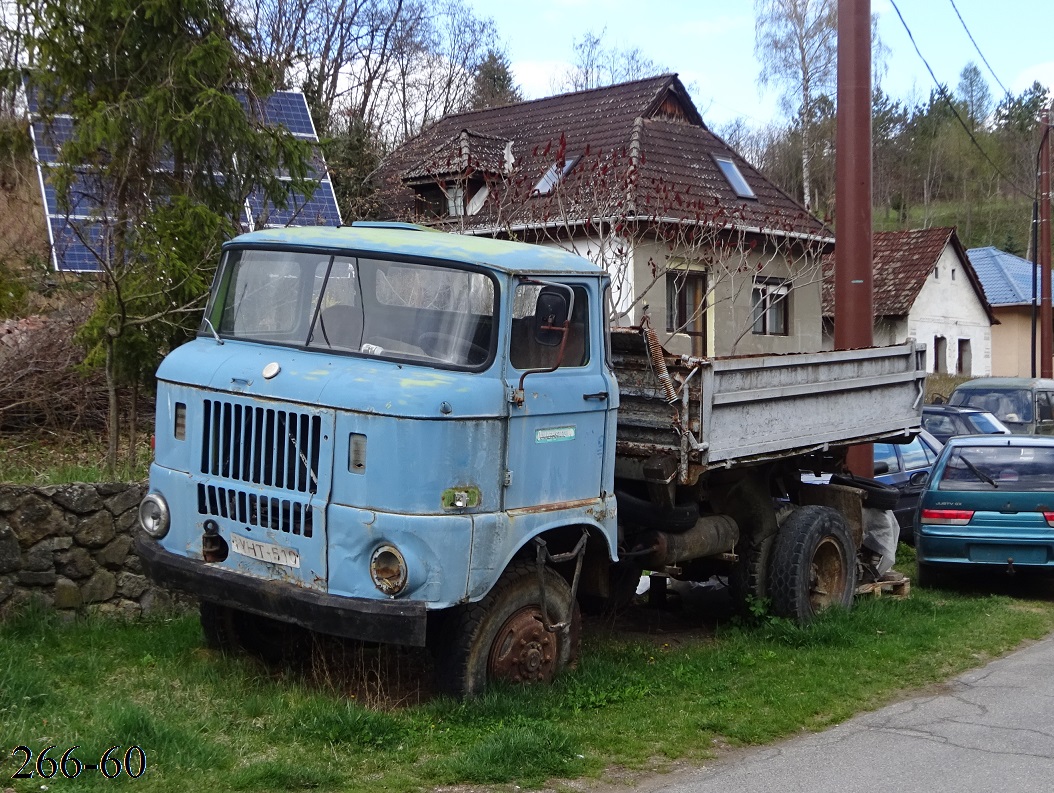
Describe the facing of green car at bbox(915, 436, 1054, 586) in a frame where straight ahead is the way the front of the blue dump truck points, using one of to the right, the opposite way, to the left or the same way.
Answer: the opposite way

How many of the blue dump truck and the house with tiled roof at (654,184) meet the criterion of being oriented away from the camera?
0

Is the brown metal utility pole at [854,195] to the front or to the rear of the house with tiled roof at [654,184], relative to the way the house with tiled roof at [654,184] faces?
to the front

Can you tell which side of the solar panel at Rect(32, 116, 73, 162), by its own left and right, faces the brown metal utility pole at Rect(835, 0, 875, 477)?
left

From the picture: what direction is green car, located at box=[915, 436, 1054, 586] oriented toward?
away from the camera

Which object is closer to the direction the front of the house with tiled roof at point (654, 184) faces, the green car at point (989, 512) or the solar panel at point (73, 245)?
the green car

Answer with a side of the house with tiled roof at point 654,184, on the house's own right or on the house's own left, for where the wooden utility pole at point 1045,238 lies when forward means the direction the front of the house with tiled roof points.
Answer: on the house's own left

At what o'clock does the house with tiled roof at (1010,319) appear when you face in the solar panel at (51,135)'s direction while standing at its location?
The house with tiled roof is roughly at 8 o'clock from the solar panel.

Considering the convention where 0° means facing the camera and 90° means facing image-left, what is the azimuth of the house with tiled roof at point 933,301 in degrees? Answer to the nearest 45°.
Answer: approximately 315°

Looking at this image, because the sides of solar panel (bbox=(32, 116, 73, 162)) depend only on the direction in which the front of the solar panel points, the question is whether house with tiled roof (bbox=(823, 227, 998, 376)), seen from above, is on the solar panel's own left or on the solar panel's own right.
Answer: on the solar panel's own left

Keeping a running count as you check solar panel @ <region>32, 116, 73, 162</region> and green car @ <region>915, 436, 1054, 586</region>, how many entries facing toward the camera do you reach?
1

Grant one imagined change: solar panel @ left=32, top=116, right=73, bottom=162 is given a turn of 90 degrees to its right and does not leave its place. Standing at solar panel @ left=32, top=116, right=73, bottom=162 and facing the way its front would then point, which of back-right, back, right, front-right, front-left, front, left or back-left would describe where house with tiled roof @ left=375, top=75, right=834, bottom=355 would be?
back-right

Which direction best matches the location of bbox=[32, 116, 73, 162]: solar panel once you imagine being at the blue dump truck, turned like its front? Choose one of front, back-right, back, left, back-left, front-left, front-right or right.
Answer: right
